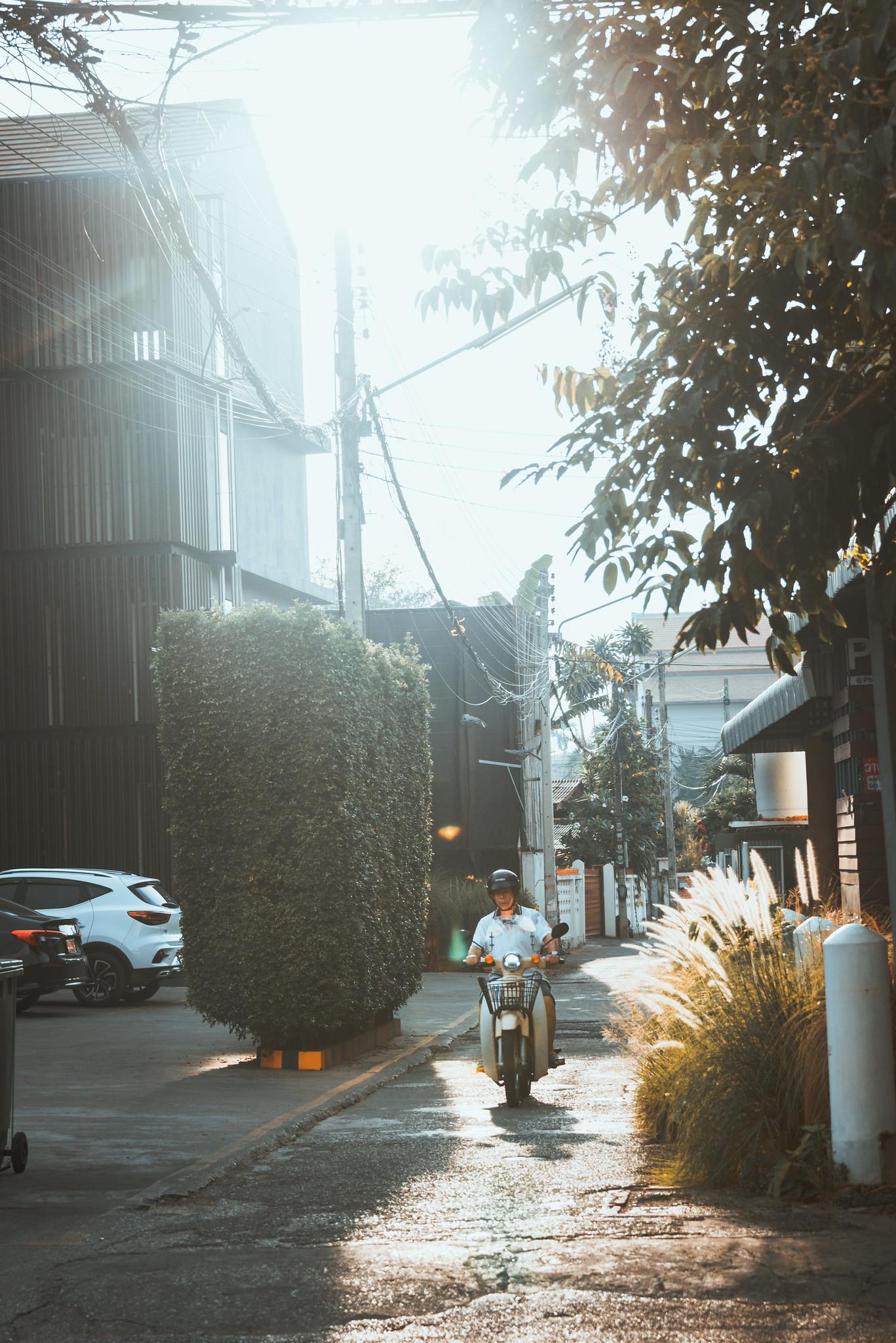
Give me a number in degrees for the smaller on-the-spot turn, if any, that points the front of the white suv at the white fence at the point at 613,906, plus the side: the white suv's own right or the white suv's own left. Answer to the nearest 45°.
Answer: approximately 90° to the white suv's own right

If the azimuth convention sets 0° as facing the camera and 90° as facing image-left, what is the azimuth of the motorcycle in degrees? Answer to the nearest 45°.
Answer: approximately 0°

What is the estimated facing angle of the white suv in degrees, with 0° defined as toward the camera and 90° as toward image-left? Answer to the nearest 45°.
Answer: approximately 135°

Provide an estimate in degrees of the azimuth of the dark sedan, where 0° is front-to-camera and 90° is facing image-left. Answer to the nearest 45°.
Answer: approximately 135°

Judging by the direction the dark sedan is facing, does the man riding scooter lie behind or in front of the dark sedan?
behind

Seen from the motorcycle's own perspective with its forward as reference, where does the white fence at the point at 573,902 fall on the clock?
The white fence is roughly at 6 o'clock from the motorcycle.

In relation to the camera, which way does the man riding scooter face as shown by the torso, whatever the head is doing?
toward the camera

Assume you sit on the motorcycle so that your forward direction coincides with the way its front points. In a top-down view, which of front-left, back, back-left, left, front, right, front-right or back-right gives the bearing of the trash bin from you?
front-right

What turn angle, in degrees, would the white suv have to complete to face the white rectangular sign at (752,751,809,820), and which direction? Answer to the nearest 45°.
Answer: approximately 135° to its right

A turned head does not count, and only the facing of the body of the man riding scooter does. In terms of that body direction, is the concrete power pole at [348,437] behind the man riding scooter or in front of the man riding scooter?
behind
